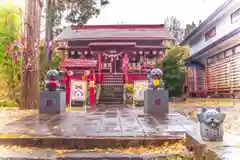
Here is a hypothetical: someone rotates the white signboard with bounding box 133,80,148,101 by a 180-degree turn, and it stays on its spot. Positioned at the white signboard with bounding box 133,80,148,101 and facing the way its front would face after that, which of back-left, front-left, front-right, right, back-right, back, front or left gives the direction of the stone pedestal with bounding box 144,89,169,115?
back

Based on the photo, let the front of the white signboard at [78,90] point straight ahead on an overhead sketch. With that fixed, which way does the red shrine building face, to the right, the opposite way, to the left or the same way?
the same way

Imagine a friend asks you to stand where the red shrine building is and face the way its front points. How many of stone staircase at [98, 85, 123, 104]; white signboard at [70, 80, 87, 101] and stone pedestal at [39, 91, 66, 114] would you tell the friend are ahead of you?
3

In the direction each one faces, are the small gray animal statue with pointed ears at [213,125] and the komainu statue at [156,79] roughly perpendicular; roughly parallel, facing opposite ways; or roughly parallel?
roughly parallel

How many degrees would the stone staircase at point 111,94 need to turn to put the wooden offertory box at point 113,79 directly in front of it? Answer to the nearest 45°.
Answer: approximately 180°

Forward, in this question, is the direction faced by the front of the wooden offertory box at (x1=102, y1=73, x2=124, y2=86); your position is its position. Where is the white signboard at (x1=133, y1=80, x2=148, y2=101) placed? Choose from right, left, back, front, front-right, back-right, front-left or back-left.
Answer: front

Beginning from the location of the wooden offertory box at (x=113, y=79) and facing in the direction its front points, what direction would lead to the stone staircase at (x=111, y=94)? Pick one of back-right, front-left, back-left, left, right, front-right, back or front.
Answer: front

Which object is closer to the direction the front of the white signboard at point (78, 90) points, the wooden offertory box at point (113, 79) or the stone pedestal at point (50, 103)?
the stone pedestal

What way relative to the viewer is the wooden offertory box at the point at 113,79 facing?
toward the camera

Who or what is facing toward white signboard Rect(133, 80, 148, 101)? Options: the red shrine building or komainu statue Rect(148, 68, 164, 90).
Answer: the red shrine building

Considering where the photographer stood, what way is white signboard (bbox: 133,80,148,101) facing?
facing the viewer

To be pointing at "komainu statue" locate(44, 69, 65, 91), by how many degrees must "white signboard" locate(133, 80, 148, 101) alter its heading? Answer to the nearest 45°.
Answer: approximately 45° to its right

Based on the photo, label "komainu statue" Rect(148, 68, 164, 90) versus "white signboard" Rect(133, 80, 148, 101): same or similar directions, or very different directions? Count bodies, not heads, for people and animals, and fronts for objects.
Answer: same or similar directions

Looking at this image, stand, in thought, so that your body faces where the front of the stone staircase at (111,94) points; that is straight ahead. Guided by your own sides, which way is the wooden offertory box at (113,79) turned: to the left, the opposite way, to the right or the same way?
the same way

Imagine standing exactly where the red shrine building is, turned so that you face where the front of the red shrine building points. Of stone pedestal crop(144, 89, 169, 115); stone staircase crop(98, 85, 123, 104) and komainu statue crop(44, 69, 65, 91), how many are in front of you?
3

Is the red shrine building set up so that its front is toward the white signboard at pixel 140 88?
yes
